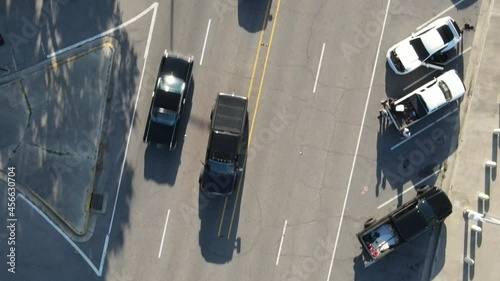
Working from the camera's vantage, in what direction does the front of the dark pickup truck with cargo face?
facing away from the viewer and to the right of the viewer

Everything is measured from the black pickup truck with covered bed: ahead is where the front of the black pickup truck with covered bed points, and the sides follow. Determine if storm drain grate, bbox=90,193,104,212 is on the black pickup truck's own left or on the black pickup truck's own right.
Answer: on the black pickup truck's own right

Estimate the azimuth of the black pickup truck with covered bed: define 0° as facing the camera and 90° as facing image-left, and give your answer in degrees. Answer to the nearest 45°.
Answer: approximately 0°

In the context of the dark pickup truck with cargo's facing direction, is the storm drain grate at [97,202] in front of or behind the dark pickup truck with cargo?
behind
